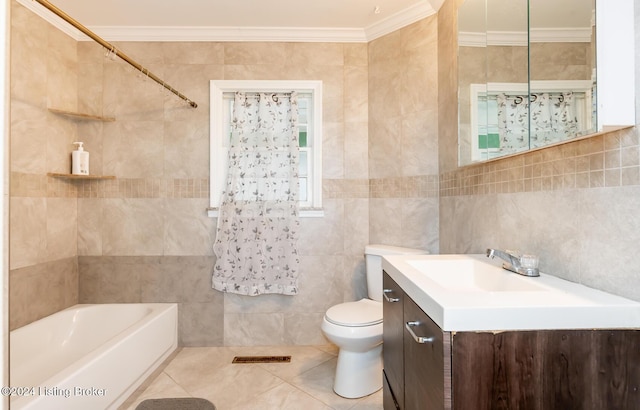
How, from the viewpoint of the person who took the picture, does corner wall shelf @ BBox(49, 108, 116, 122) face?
facing the viewer and to the right of the viewer

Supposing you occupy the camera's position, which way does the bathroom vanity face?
facing to the left of the viewer

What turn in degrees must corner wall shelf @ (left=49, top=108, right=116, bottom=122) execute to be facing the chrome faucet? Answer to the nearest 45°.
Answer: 0° — it already faces it

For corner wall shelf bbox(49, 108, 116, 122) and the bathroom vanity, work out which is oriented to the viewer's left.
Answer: the bathroom vanity

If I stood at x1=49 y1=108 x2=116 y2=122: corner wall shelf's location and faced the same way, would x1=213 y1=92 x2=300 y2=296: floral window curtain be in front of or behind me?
in front

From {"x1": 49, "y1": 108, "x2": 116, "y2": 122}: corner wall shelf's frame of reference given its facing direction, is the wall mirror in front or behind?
in front

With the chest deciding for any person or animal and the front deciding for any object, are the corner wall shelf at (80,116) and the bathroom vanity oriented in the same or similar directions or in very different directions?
very different directions

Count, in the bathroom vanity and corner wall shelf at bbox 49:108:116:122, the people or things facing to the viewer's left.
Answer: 1
